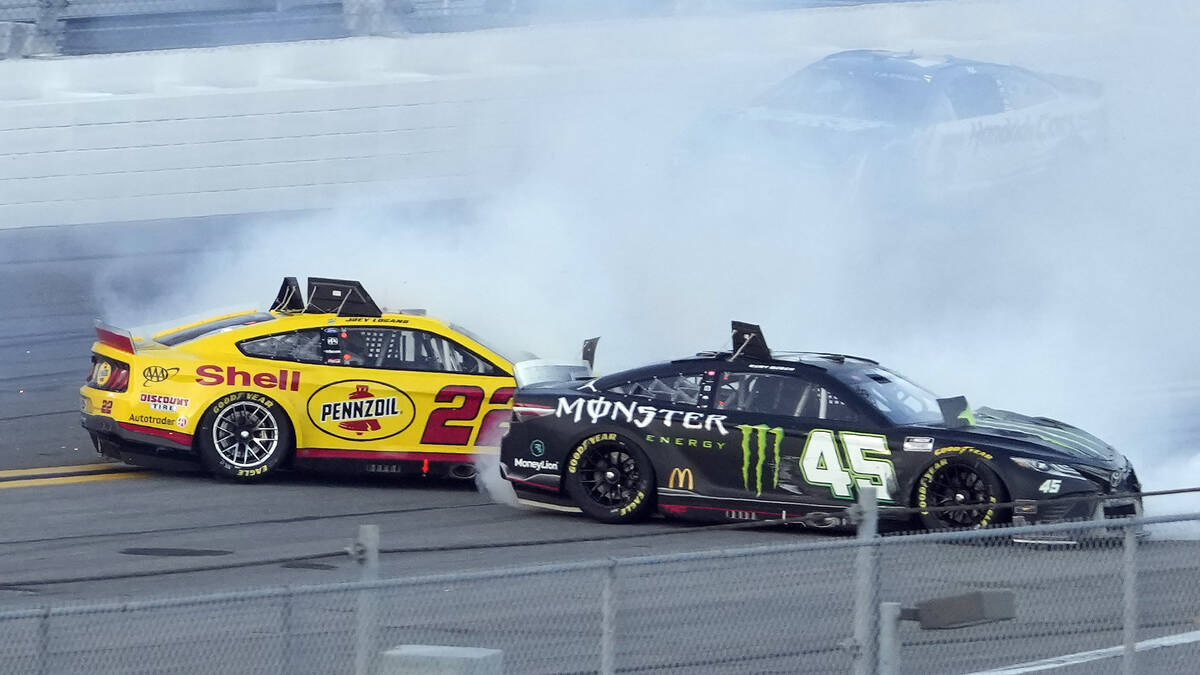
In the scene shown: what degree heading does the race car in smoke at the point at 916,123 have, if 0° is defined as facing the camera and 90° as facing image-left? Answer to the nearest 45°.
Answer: approximately 45°

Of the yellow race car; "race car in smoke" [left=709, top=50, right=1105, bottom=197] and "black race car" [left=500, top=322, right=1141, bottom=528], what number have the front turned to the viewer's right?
2

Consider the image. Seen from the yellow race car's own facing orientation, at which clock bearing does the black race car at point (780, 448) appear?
The black race car is roughly at 1 o'clock from the yellow race car.

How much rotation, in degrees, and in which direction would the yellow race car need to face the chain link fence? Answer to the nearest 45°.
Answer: approximately 90° to its right

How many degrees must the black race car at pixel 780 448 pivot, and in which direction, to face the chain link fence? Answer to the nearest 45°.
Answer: approximately 90° to its right

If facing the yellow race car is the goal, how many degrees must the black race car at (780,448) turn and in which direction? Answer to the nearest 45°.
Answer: approximately 180°

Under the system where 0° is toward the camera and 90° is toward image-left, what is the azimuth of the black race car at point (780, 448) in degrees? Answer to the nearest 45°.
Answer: approximately 270°

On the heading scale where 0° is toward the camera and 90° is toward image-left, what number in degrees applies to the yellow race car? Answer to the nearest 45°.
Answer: approximately 270°

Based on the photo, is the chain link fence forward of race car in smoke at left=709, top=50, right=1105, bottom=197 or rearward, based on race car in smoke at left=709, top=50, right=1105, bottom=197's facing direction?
forward

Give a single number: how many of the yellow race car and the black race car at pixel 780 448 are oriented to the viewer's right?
2

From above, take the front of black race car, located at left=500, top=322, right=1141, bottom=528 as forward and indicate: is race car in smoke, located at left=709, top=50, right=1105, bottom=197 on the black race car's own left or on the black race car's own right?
on the black race car's own left

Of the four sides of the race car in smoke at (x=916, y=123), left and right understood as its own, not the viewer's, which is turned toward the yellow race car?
front

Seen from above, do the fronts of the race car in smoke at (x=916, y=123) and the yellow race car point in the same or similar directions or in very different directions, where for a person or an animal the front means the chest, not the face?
very different directions
